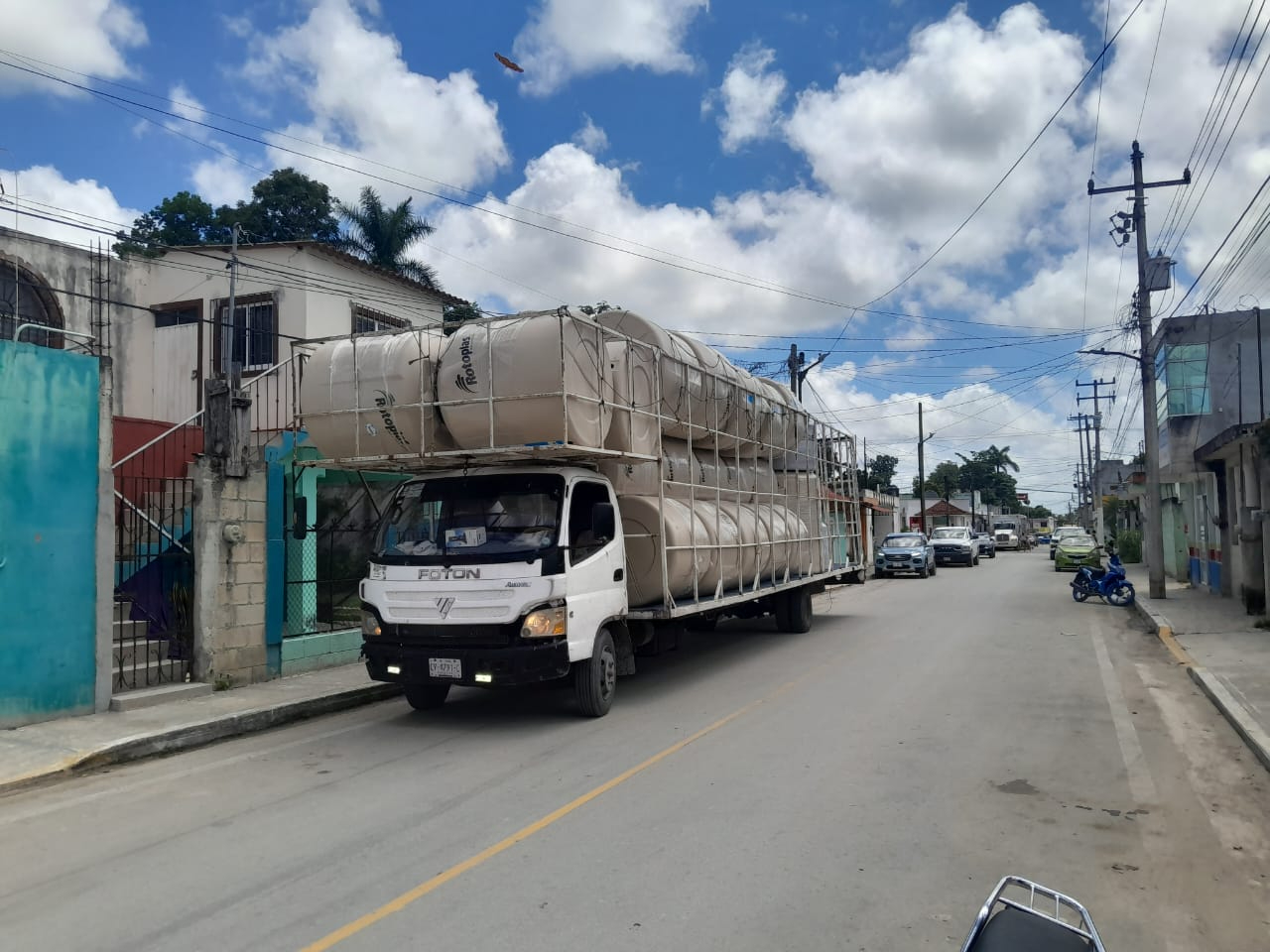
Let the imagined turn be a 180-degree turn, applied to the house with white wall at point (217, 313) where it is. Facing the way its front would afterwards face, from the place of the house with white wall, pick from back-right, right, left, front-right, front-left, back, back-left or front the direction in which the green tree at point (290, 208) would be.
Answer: front-left

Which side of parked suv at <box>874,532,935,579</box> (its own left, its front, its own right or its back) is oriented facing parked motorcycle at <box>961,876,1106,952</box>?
front

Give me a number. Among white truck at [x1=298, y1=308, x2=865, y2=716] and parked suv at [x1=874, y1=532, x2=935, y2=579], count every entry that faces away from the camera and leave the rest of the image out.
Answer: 0

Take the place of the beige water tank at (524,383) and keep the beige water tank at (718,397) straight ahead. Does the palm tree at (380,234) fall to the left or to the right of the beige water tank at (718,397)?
left

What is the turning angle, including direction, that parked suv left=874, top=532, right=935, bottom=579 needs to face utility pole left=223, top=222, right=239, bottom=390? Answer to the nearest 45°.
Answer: approximately 45° to its right

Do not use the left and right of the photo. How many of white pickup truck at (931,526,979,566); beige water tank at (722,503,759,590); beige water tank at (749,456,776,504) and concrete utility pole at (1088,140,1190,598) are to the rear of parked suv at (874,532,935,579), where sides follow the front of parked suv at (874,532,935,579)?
1

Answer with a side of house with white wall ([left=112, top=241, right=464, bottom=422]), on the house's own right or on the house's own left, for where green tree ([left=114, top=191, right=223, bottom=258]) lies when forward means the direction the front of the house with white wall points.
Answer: on the house's own right

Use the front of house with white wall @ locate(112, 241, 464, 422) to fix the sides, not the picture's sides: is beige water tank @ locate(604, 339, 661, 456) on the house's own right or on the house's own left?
on the house's own left

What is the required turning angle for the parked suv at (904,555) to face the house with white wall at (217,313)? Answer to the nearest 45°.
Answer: approximately 45° to its right

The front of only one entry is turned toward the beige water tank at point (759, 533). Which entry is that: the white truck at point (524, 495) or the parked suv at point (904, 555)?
the parked suv

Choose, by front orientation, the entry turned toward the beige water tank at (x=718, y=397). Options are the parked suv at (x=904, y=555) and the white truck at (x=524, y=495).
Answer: the parked suv

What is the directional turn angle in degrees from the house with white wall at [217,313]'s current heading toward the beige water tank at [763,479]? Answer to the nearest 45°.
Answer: approximately 90° to its left

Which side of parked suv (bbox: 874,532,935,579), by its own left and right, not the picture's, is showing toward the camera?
front

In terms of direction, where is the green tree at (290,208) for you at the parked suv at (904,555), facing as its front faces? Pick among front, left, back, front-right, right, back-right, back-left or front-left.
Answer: right

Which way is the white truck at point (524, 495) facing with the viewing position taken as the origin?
facing the viewer and to the left of the viewer

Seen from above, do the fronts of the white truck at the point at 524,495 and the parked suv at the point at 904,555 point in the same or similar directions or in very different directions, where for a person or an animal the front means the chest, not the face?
same or similar directions
